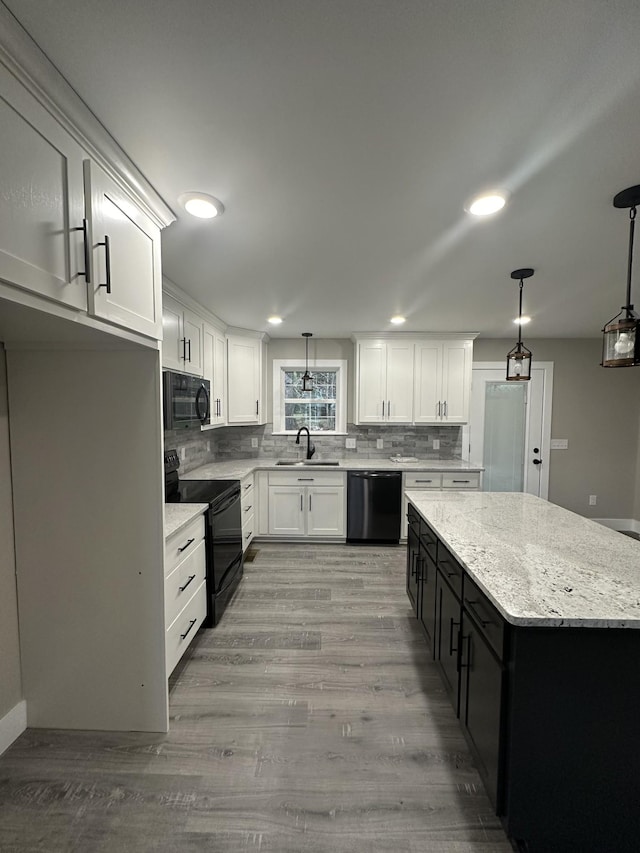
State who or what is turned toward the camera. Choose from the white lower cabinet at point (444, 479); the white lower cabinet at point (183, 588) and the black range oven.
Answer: the white lower cabinet at point (444, 479)

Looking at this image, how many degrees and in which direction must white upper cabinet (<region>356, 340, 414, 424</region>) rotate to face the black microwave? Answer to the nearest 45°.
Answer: approximately 45° to its right

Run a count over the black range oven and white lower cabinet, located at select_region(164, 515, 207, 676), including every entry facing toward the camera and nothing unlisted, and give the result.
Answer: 0

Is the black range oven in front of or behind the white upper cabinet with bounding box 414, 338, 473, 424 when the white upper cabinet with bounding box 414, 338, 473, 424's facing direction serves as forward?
in front

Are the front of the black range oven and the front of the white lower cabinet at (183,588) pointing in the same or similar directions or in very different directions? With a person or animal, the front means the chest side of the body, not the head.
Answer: same or similar directions

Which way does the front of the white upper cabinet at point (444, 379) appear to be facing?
toward the camera

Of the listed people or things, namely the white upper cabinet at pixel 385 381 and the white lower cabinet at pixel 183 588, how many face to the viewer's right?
1

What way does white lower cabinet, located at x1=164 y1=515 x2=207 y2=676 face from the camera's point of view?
to the viewer's right

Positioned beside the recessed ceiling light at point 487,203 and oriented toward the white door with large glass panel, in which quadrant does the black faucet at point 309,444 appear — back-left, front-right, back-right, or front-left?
front-left

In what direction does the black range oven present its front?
to the viewer's right

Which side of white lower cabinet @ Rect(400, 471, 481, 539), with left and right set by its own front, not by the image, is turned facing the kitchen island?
front

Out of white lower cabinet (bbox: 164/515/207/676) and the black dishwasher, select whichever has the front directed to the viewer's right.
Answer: the white lower cabinet

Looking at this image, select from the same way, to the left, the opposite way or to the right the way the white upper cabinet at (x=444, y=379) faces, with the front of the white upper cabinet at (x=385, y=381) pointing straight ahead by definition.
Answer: the same way
